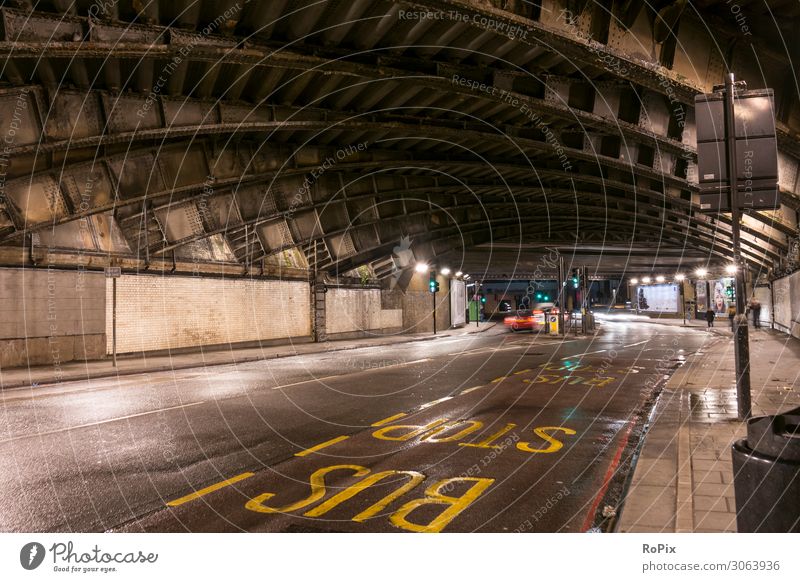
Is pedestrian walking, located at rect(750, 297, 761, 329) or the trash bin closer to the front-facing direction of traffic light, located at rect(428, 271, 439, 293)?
the trash bin

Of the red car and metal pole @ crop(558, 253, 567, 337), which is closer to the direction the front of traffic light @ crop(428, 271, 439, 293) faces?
the metal pole

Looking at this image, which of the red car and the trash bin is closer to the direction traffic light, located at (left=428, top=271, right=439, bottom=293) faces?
the trash bin

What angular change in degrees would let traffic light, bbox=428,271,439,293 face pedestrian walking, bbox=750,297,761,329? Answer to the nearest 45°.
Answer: approximately 90° to its left

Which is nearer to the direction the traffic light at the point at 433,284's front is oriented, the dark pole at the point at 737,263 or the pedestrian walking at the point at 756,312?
the dark pole

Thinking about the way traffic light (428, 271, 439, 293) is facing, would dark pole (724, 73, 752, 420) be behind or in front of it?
in front

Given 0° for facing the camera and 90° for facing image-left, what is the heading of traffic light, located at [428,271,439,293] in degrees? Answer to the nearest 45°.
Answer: approximately 0°

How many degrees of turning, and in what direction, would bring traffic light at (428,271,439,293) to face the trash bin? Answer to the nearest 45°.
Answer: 0° — it already faces it

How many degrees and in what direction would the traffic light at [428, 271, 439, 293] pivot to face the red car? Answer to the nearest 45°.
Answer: approximately 135° to its left
